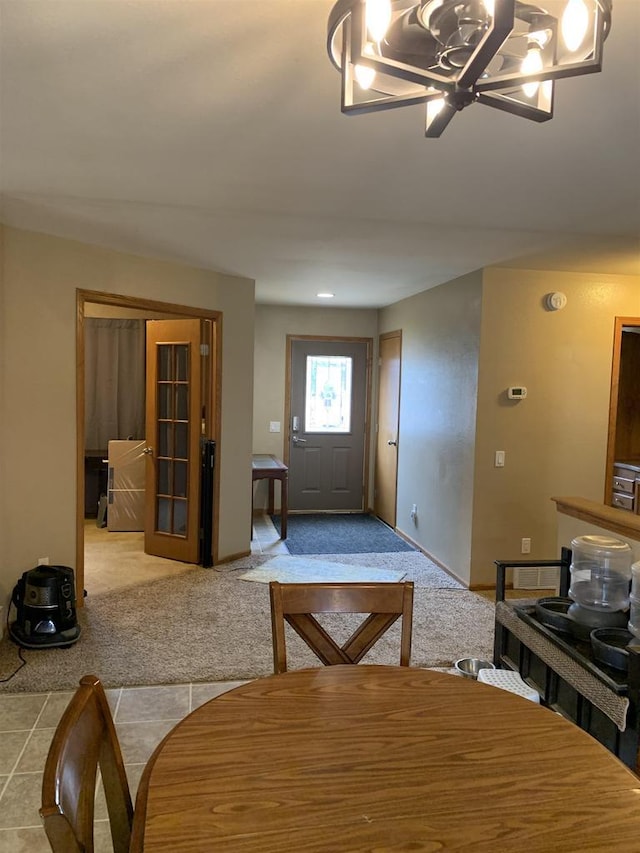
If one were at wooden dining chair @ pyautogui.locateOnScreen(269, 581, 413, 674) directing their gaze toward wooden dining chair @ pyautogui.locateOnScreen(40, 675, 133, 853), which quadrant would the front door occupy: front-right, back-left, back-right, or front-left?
back-right

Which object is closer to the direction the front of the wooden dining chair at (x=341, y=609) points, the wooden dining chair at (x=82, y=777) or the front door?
the wooden dining chair

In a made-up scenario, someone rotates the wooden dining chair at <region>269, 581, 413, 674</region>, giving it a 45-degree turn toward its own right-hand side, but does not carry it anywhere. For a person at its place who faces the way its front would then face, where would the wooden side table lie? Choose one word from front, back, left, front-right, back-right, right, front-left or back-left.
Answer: back-right

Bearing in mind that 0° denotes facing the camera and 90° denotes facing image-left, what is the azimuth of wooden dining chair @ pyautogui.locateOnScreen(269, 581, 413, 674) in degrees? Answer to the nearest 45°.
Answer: approximately 0°

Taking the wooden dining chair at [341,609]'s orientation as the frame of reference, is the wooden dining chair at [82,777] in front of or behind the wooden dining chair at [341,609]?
in front

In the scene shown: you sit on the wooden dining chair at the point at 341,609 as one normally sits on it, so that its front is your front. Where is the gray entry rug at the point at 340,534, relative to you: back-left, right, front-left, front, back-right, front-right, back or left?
back

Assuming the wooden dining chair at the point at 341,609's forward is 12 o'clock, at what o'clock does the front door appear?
The front door is roughly at 6 o'clock from the wooden dining chair.

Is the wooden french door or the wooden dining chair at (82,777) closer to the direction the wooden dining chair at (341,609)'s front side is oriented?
the wooden dining chair

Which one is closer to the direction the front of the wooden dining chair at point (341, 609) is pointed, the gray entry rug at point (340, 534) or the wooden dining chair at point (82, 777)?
the wooden dining chair

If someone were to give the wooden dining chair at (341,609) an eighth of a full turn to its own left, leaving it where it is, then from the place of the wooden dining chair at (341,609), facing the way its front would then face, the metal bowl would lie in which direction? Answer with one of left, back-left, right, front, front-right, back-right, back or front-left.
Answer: left

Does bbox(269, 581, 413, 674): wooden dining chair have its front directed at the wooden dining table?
yes
